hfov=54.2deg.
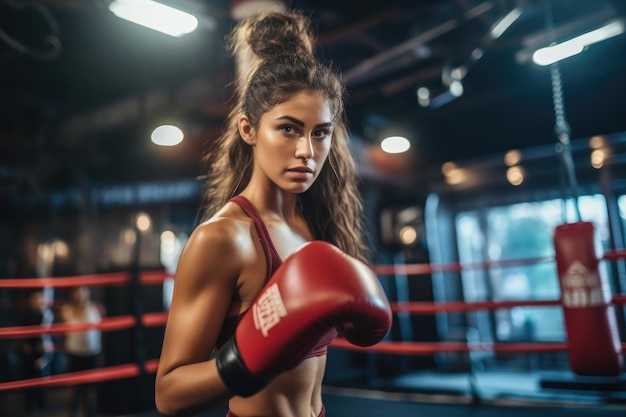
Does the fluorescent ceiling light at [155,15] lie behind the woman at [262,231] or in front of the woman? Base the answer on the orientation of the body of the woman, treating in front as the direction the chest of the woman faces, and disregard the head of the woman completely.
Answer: behind

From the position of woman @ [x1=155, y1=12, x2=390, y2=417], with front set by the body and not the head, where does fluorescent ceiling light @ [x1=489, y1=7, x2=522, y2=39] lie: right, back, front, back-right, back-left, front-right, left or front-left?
left

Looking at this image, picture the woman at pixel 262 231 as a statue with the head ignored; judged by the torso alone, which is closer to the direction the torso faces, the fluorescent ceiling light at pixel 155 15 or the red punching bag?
the red punching bag

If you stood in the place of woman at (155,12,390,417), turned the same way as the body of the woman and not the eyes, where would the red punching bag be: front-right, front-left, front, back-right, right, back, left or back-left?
left
